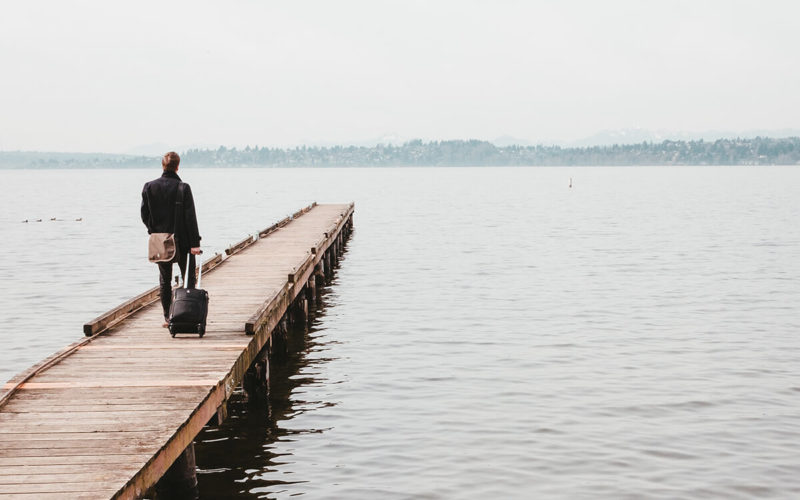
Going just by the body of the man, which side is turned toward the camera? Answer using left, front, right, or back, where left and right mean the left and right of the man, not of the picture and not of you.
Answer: back

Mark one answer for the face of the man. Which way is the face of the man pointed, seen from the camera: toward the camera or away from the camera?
away from the camera
